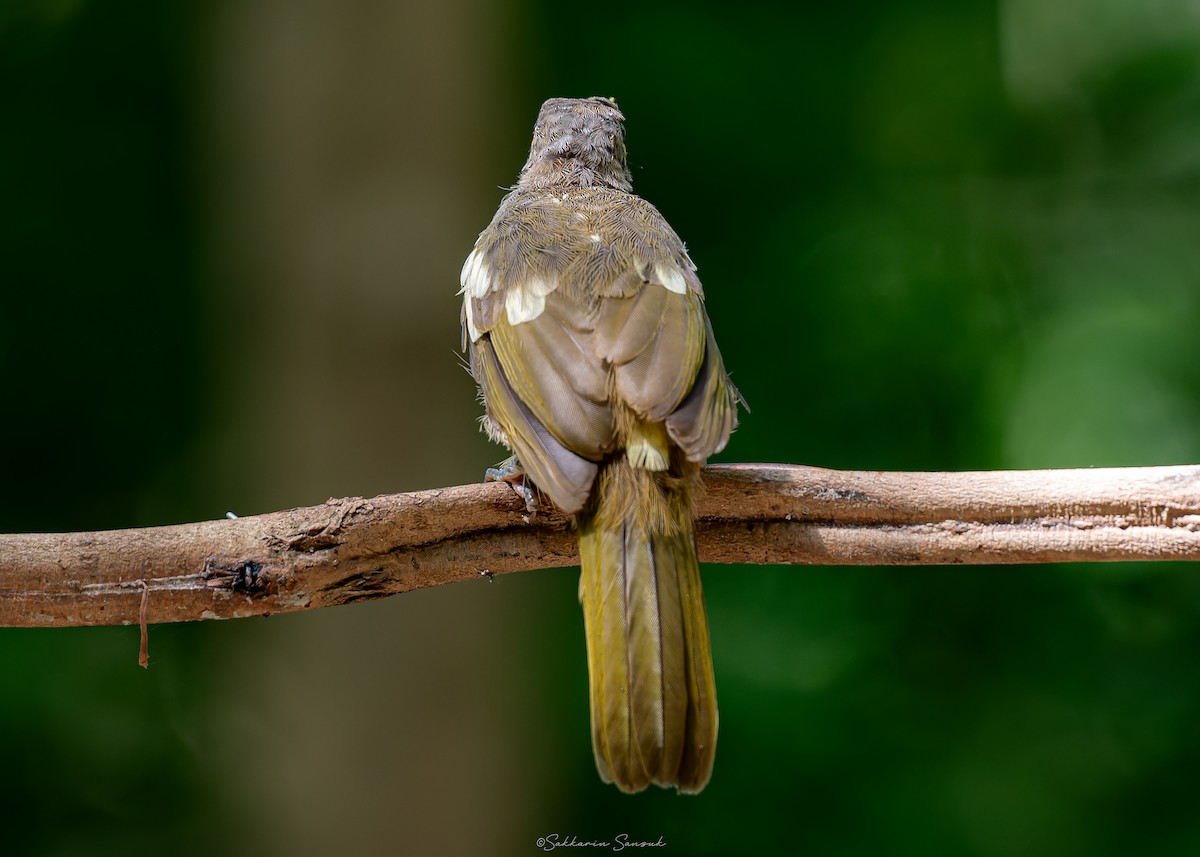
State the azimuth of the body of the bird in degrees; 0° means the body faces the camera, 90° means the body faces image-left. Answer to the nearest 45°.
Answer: approximately 180°
